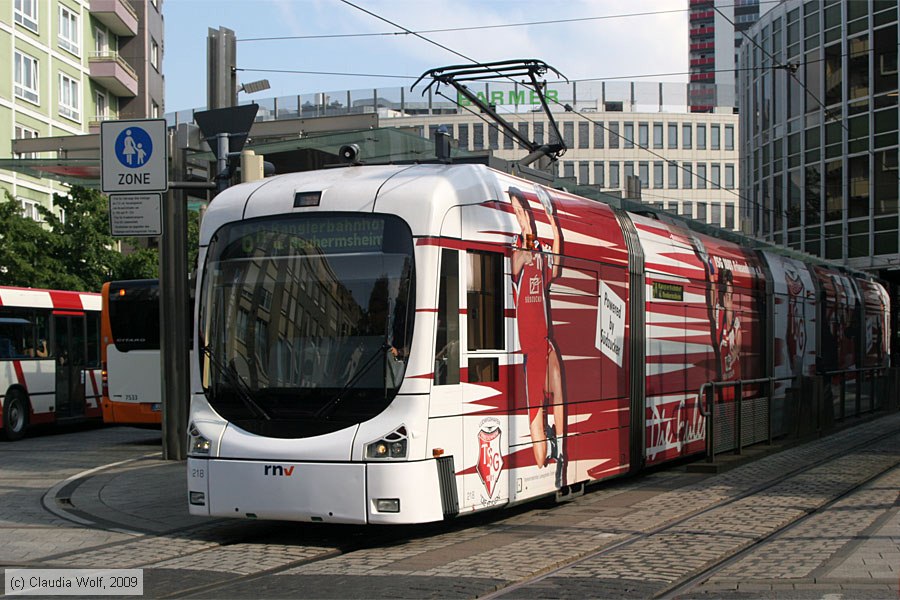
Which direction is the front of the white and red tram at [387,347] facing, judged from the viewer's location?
facing the viewer and to the left of the viewer

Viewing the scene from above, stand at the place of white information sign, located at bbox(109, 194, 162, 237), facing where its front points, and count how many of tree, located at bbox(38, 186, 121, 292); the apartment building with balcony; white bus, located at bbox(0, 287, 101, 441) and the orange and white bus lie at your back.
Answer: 4

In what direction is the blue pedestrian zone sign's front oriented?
toward the camera

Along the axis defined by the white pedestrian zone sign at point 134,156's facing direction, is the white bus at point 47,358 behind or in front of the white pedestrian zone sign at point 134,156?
behind

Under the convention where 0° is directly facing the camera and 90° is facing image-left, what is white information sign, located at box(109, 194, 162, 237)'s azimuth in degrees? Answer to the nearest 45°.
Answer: approximately 0°

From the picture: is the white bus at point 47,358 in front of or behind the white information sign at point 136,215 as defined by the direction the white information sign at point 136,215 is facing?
behind
